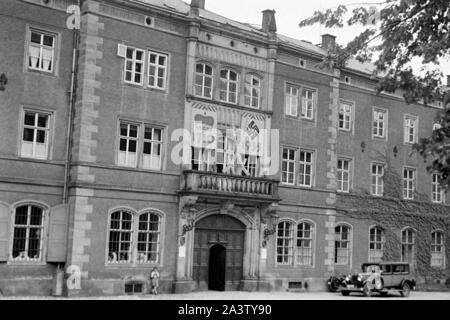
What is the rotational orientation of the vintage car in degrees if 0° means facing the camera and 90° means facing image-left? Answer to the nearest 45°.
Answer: approximately 45°
